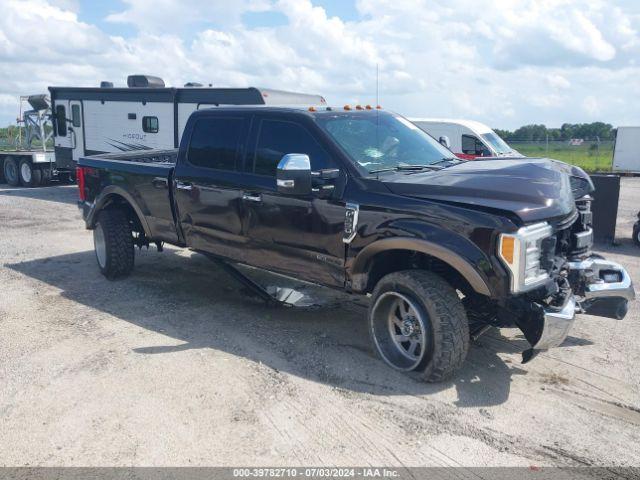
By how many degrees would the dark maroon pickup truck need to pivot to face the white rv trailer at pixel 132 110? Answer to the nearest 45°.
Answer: approximately 180°

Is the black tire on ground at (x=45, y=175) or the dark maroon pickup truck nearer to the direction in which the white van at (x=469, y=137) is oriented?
the dark maroon pickup truck

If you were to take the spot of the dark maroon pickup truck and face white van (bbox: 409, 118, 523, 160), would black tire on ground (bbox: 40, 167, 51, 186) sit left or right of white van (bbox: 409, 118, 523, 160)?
left

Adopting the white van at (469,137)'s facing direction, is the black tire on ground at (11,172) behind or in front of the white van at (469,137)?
behind

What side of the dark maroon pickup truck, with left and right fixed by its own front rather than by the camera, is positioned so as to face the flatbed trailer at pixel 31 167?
back

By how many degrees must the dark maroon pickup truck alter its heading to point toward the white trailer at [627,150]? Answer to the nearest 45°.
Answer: approximately 90° to its left

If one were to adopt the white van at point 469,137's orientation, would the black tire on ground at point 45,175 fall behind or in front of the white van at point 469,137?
behind

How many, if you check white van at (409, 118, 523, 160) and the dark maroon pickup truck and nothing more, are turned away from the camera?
0

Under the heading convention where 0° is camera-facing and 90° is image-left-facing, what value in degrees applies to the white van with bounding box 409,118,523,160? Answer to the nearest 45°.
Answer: approximately 315°

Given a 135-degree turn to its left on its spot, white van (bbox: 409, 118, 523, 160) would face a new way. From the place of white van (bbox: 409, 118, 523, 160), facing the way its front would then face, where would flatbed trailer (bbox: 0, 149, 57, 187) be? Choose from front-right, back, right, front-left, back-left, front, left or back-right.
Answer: left

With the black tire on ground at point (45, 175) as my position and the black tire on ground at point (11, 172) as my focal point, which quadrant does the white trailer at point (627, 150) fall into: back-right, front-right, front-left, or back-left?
back-right

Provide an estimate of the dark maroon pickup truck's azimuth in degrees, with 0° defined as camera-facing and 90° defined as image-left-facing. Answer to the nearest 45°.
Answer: approximately 315°

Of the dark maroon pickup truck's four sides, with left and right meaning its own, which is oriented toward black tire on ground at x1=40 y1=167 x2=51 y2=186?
back

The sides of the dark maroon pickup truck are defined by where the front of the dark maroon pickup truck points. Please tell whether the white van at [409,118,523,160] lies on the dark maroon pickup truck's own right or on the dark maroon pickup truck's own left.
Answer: on the dark maroon pickup truck's own left
